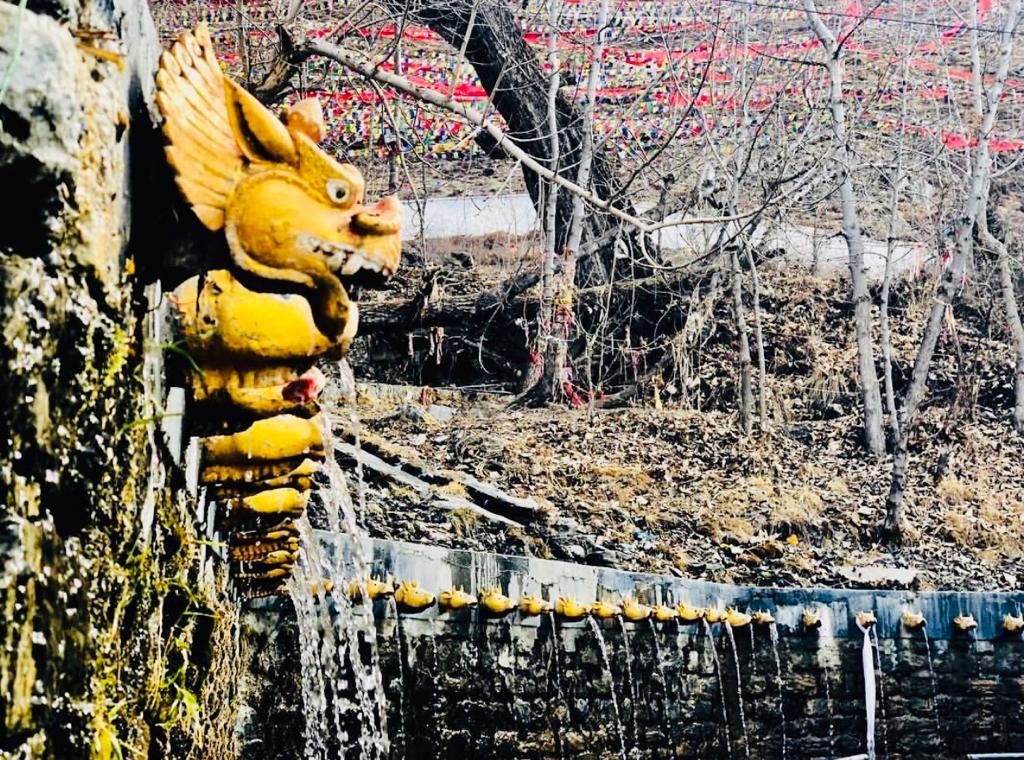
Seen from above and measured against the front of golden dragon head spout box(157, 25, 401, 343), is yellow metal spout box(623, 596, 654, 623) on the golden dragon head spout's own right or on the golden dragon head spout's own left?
on the golden dragon head spout's own left

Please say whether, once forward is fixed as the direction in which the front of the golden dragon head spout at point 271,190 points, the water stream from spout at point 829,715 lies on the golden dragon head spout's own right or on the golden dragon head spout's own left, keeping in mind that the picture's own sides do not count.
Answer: on the golden dragon head spout's own left

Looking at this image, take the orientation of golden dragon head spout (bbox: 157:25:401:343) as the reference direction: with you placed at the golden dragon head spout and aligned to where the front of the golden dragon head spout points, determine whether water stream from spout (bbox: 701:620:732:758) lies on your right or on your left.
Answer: on your left

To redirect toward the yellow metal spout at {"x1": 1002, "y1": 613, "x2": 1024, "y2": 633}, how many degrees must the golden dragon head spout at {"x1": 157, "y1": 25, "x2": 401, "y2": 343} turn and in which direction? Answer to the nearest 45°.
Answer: approximately 45° to its left

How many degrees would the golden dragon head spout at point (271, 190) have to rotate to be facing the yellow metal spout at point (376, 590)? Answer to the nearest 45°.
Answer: approximately 90° to its left

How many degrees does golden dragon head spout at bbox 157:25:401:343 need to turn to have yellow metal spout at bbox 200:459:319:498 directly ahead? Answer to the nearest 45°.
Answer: approximately 90° to its left

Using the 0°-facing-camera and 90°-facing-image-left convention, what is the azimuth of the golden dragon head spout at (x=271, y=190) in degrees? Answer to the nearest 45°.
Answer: approximately 270°
